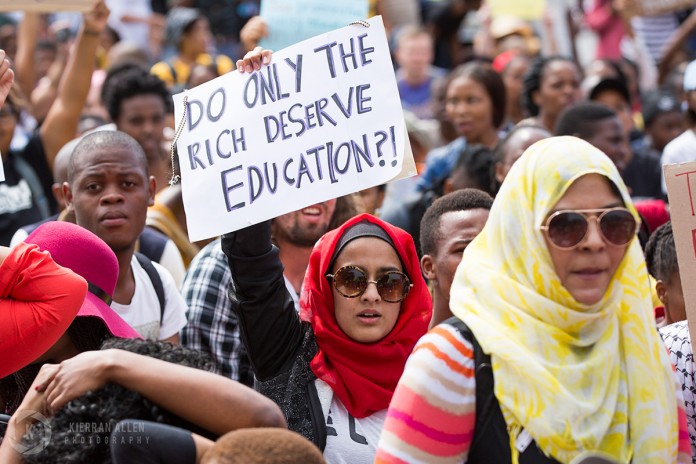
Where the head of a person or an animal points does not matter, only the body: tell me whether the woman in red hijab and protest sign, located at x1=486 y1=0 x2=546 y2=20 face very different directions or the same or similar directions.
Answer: same or similar directions

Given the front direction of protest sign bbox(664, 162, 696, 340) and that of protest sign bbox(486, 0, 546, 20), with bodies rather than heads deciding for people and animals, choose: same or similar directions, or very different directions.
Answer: same or similar directions

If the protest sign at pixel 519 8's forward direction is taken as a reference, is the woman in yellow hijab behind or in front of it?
in front

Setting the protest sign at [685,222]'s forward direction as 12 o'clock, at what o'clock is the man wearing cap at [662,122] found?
The man wearing cap is roughly at 6 o'clock from the protest sign.

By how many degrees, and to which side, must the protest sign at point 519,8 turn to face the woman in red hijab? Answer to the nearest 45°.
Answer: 0° — it already faces them

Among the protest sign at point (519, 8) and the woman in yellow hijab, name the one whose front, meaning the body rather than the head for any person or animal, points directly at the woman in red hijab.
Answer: the protest sign

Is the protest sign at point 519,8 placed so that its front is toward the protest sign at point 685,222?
yes

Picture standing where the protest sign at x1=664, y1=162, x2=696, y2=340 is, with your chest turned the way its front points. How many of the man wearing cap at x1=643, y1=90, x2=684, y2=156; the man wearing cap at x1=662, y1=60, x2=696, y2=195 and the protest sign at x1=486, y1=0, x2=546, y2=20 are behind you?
3

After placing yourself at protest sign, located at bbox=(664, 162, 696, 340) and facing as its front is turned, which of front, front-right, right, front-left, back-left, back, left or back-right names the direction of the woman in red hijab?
right

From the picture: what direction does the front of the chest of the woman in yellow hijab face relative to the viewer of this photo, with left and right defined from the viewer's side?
facing the viewer and to the right of the viewer

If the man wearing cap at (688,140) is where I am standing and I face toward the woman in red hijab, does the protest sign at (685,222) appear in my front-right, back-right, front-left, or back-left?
front-left

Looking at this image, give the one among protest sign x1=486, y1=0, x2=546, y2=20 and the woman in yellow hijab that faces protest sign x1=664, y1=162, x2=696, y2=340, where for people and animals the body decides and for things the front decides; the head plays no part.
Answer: protest sign x1=486, y1=0, x2=546, y2=20

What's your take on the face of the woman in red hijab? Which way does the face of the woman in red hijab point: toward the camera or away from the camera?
toward the camera

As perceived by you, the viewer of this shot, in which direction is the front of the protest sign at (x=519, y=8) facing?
facing the viewer

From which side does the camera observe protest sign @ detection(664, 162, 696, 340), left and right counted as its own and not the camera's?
front

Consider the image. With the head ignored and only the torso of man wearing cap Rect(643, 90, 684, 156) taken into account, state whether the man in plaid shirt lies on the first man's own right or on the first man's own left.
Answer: on the first man's own right
